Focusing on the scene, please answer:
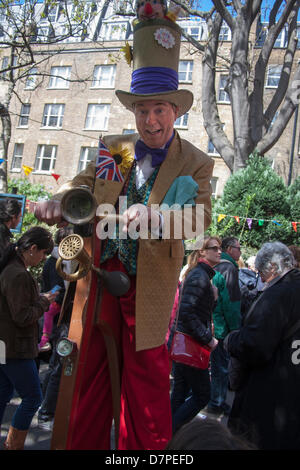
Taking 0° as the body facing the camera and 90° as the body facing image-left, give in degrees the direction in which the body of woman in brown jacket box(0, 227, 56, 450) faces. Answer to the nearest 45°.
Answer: approximately 270°

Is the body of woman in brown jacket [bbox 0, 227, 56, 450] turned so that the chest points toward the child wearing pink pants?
no

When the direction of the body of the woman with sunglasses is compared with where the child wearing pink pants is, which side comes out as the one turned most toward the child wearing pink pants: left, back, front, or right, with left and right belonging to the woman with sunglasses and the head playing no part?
back

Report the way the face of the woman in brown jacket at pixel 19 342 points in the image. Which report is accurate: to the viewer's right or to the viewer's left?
to the viewer's right

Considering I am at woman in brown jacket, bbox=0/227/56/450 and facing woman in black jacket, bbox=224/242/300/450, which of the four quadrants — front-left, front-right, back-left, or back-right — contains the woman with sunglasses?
front-left
